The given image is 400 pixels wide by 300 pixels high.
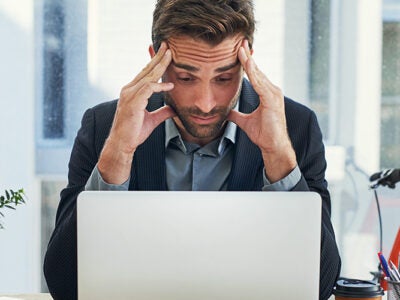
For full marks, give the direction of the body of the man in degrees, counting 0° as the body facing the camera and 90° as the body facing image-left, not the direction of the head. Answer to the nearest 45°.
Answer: approximately 0°

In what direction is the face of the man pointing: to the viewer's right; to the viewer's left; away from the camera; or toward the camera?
toward the camera

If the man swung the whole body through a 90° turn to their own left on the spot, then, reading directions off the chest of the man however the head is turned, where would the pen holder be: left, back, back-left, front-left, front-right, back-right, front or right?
front-right
